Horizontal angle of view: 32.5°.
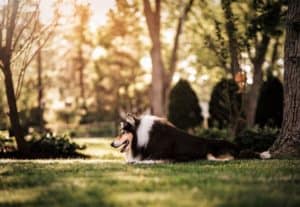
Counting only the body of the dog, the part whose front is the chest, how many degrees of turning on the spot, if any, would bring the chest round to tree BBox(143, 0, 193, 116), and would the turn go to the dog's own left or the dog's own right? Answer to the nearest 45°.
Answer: approximately 90° to the dog's own right

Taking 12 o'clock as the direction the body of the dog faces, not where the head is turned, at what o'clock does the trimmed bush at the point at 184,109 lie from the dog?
The trimmed bush is roughly at 3 o'clock from the dog.

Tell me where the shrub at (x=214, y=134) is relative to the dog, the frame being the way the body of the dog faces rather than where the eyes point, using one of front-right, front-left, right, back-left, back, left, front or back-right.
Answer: right

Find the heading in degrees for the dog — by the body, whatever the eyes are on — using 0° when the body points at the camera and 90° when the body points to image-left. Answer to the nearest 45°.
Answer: approximately 90°

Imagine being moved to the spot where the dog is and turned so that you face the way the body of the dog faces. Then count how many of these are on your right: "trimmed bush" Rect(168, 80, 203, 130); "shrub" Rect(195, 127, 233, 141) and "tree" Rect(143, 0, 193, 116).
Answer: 3

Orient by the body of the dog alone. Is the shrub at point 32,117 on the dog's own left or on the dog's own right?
on the dog's own right

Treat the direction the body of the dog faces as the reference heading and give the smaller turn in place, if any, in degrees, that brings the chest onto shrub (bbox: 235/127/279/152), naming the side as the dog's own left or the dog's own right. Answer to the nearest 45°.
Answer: approximately 135° to the dog's own right
